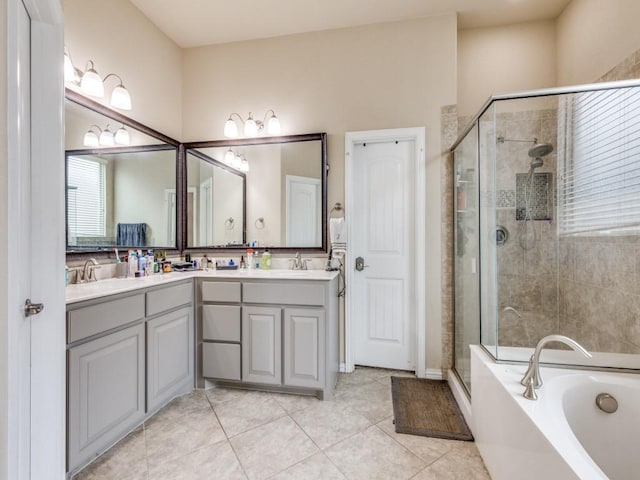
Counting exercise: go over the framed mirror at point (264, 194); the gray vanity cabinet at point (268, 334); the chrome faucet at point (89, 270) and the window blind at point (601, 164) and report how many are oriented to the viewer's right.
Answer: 1

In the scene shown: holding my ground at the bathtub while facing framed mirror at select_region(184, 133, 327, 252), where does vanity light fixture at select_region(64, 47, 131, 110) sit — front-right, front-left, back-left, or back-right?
front-left

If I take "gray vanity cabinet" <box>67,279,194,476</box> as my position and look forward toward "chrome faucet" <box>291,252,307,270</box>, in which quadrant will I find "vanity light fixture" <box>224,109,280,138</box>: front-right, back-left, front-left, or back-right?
front-left

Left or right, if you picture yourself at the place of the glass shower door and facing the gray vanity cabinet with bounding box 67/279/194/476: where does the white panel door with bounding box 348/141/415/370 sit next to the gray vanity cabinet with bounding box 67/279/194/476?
right

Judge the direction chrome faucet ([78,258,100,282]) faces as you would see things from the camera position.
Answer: facing to the right of the viewer

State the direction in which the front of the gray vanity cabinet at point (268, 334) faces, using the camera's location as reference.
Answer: facing the viewer

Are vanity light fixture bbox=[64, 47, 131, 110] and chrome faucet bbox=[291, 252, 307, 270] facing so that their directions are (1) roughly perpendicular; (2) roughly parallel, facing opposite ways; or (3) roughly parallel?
roughly perpendicular

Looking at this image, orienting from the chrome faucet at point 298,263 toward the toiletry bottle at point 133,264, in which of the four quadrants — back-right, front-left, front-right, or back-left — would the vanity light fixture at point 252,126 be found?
front-right

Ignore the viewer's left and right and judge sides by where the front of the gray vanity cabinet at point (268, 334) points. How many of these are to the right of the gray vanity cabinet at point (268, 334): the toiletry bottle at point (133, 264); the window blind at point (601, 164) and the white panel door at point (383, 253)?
1

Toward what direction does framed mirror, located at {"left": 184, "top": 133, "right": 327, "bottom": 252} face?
toward the camera

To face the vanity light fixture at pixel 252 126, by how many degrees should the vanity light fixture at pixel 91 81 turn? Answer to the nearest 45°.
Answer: approximately 45° to its left

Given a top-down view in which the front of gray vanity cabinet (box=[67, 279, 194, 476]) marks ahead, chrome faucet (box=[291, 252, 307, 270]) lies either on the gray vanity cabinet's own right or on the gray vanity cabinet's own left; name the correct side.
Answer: on the gray vanity cabinet's own left

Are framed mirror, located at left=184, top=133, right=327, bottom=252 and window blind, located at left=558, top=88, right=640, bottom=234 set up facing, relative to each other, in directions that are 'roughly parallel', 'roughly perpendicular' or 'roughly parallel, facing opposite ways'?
roughly perpendicular

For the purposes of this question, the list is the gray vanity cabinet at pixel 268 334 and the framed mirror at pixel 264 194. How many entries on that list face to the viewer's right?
0

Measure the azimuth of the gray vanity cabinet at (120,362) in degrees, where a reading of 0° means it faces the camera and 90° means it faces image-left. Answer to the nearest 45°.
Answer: approximately 315°

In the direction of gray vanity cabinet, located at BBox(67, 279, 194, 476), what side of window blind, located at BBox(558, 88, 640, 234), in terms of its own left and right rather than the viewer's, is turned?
front

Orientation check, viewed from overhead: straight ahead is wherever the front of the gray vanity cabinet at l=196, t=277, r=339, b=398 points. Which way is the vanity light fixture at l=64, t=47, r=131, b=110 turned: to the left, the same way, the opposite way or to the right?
to the left

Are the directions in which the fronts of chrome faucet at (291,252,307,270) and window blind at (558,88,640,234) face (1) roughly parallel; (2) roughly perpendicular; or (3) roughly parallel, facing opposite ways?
roughly perpendicular

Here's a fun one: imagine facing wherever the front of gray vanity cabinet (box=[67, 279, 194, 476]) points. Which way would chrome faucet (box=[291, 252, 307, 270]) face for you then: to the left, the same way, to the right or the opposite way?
to the right

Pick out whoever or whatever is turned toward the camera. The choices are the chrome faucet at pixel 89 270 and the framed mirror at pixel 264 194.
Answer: the framed mirror
